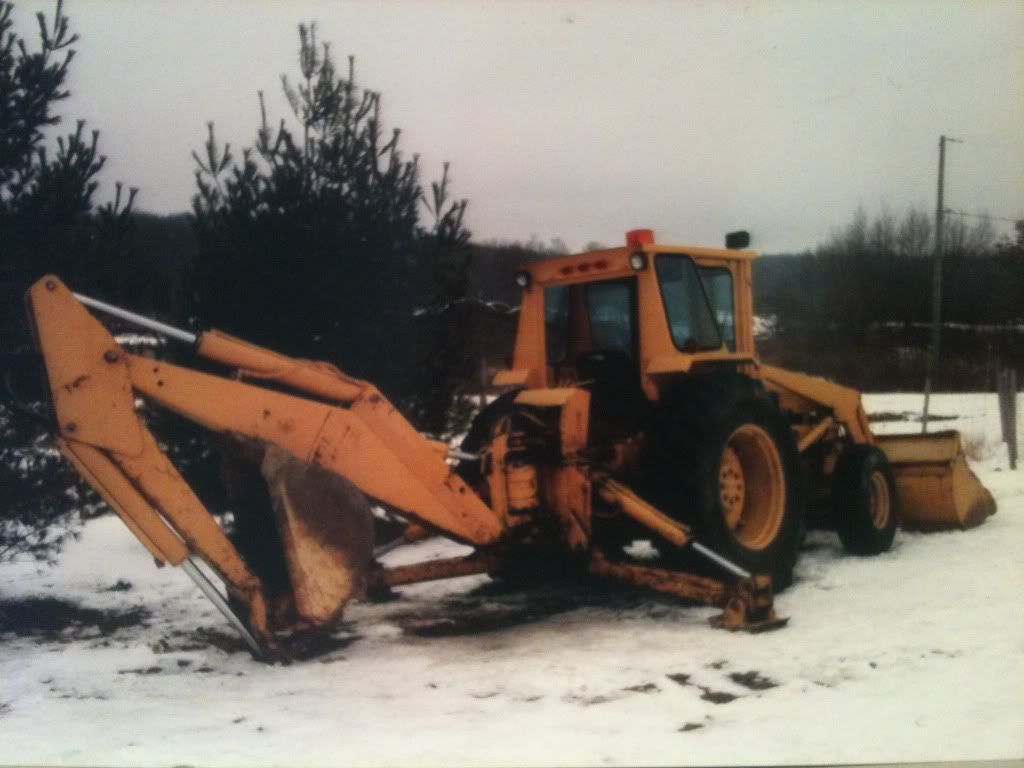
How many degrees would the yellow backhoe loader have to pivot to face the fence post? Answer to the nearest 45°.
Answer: approximately 45° to its right

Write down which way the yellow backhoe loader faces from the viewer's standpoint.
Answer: facing away from the viewer and to the right of the viewer

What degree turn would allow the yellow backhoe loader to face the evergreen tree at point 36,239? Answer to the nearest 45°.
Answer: approximately 135° to its left

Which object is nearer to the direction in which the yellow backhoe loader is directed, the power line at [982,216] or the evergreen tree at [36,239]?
the power line

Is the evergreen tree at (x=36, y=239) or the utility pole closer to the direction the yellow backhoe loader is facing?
the utility pole

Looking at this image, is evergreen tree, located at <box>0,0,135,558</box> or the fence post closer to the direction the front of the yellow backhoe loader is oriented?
the fence post
